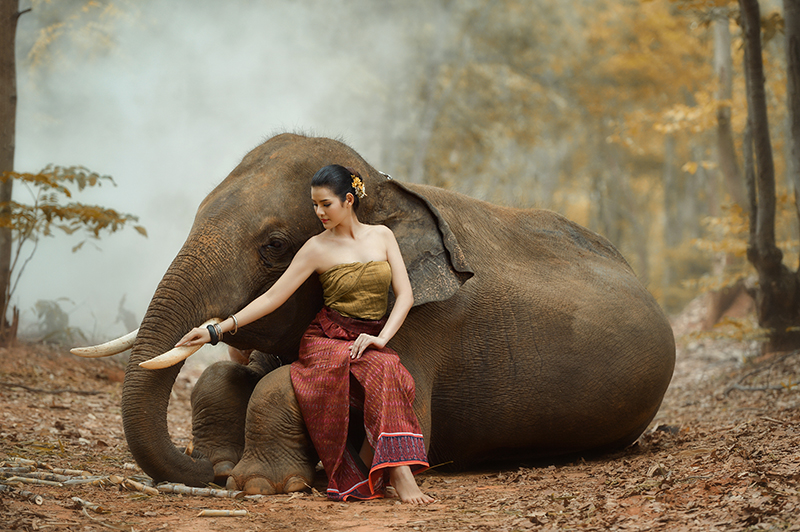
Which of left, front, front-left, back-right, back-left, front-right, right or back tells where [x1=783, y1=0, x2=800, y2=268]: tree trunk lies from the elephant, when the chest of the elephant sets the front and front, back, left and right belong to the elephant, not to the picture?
back

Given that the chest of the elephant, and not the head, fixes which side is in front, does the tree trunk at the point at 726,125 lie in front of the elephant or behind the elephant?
behind

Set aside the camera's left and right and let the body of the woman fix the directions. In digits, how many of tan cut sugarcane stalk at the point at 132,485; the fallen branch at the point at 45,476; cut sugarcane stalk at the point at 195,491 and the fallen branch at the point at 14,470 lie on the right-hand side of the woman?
4

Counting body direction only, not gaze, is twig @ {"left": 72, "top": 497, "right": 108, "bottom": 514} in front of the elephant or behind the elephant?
in front

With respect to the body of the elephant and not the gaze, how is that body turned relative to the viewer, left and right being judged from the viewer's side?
facing the viewer and to the left of the viewer

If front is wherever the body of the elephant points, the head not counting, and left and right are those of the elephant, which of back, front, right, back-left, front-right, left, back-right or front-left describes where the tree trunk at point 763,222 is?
back

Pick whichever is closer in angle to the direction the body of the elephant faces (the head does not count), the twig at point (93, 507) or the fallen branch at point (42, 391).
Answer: the twig

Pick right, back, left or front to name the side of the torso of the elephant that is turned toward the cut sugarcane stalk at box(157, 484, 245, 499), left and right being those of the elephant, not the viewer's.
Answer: front

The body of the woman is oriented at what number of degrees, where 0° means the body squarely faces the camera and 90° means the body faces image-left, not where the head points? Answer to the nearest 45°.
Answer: approximately 0°

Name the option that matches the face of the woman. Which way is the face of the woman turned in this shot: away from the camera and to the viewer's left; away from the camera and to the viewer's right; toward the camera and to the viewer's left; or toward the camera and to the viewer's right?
toward the camera and to the viewer's left

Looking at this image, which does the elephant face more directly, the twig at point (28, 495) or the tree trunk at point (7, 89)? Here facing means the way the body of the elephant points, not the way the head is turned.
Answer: the twig

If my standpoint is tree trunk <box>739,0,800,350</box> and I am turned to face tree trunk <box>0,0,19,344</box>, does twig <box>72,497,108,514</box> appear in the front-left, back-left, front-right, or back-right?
front-left

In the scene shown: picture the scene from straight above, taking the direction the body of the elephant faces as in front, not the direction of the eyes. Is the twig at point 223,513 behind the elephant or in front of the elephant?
in front

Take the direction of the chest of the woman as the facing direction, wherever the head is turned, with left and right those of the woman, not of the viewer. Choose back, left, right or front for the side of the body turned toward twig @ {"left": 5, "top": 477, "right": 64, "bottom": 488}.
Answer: right
